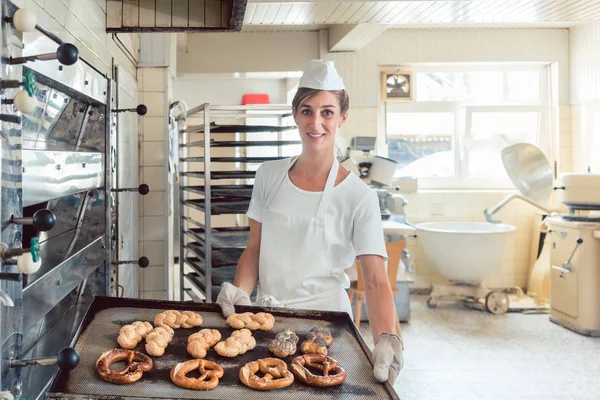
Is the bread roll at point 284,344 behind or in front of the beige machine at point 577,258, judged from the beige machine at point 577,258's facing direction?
in front

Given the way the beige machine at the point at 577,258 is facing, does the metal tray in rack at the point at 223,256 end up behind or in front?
in front

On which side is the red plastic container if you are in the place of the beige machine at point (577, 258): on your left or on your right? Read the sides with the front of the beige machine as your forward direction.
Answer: on your right

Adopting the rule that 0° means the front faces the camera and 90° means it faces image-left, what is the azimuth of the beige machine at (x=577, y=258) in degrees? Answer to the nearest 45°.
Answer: approximately 45°

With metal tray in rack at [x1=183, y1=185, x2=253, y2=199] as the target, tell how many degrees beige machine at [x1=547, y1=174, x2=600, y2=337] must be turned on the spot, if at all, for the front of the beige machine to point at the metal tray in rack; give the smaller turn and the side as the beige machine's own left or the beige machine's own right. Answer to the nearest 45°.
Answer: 0° — it already faces it

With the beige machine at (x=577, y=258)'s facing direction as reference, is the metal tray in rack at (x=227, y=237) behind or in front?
in front

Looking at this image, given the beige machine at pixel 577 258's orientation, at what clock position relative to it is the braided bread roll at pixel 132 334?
The braided bread roll is roughly at 11 o'clock from the beige machine.

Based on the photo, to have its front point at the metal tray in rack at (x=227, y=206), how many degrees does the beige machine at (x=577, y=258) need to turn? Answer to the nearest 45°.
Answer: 0° — it already faces it
